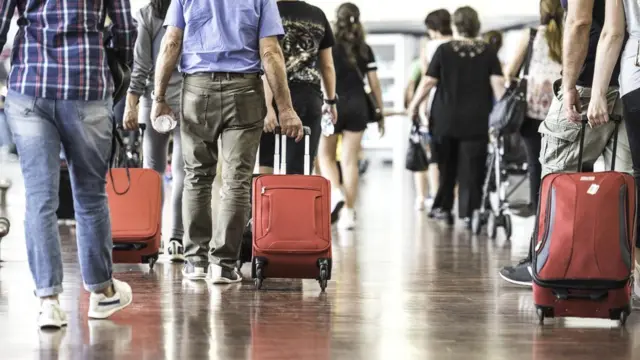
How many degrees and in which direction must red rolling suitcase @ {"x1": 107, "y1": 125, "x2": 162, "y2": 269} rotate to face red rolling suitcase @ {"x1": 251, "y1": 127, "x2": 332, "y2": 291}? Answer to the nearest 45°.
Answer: approximately 45° to its left

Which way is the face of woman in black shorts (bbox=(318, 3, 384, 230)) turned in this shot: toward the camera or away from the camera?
away from the camera

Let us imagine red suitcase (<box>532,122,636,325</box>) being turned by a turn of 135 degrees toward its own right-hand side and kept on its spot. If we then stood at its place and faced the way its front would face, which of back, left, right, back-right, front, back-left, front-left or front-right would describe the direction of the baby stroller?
front-right

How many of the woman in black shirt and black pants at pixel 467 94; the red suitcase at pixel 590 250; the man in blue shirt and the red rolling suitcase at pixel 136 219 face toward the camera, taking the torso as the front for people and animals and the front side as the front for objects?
2

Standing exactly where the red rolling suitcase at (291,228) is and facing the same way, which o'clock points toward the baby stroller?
The baby stroller is roughly at 7 o'clock from the red rolling suitcase.

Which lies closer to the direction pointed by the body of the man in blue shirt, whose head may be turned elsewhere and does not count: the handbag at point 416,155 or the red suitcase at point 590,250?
the handbag

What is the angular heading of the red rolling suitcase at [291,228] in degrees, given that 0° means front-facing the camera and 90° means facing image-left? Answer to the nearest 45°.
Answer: approximately 0°

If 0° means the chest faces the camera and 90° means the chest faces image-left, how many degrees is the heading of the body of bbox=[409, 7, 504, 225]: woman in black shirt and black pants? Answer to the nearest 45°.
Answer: approximately 180°

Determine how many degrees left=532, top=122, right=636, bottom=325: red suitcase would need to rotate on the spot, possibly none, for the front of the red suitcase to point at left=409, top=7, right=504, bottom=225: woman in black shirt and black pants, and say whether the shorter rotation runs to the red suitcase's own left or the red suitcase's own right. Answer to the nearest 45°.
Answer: approximately 180°

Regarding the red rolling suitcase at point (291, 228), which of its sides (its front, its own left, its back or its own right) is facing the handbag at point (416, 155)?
back

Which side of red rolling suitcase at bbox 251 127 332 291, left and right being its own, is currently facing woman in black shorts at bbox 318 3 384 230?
back

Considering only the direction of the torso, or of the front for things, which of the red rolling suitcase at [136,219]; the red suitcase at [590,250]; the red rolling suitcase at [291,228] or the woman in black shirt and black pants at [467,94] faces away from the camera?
the woman in black shirt and black pants
